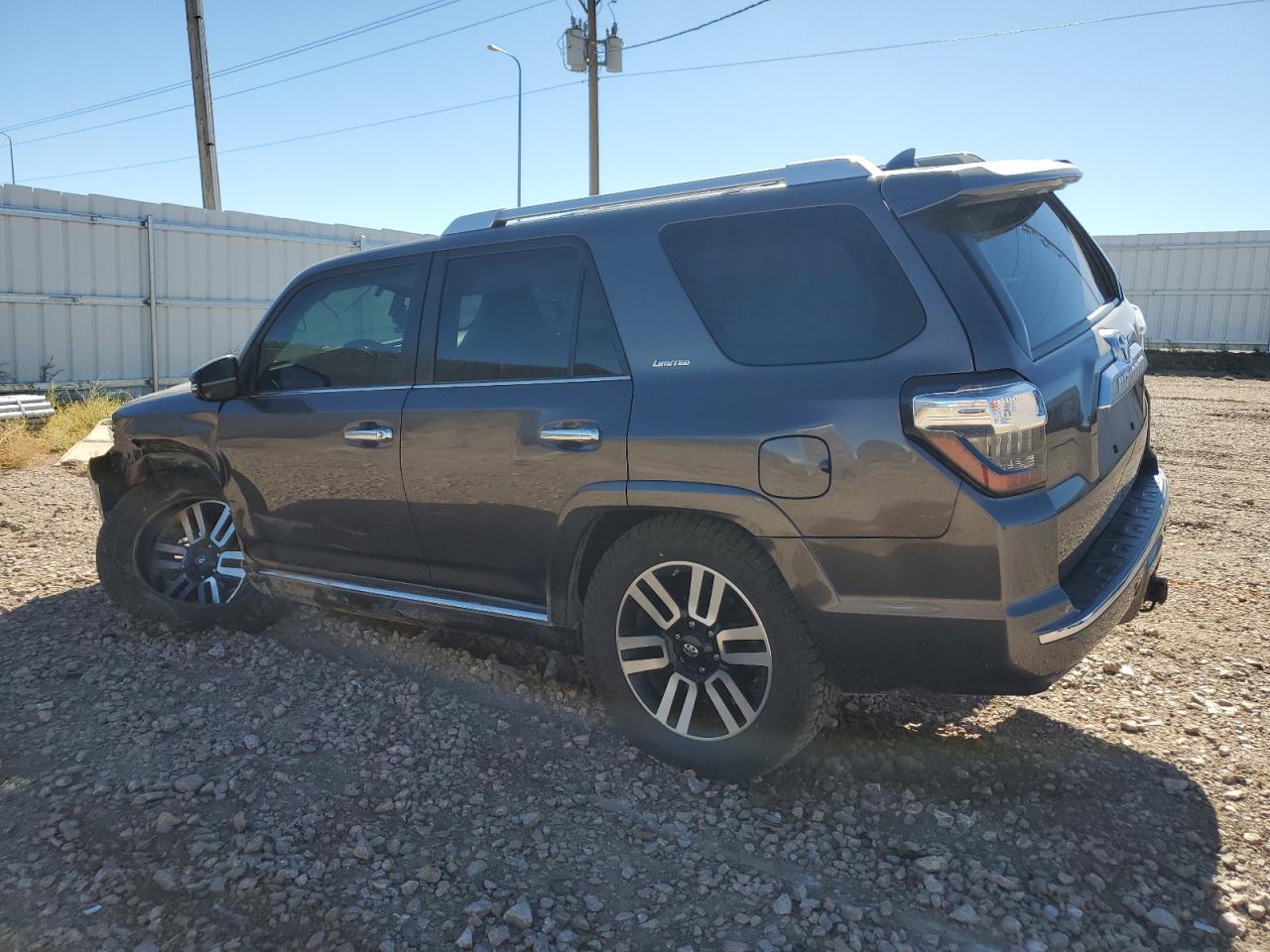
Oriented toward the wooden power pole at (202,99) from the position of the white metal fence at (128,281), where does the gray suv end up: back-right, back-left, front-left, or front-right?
back-right

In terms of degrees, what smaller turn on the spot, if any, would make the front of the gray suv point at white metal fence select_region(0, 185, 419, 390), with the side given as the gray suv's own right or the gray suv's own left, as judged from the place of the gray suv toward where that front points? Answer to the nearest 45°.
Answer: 0° — it already faces it

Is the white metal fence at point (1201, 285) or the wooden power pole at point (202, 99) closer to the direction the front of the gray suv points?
the wooden power pole

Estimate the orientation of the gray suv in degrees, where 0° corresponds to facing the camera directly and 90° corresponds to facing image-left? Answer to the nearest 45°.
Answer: approximately 135°

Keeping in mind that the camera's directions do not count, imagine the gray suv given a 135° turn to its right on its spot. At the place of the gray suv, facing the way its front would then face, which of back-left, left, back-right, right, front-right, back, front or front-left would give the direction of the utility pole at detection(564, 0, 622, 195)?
left

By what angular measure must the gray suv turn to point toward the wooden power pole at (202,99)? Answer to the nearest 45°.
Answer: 0° — it already faces it

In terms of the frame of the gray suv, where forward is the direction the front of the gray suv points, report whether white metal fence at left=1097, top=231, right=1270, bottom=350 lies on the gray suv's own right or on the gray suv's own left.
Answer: on the gray suv's own right
